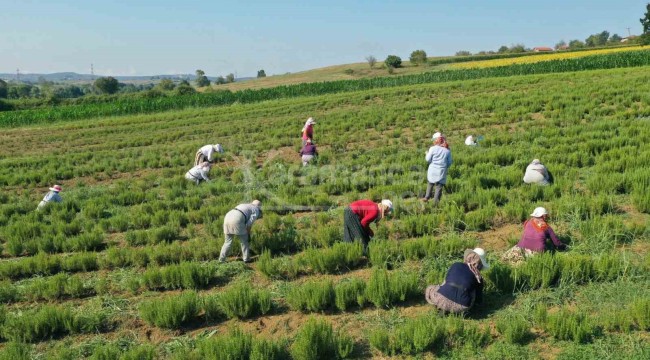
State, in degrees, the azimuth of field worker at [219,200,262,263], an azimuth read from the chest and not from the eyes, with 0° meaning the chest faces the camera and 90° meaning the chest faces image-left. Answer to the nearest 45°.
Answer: approximately 225°

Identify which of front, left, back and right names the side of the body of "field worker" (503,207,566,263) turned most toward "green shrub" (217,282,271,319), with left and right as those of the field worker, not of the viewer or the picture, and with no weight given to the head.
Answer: back

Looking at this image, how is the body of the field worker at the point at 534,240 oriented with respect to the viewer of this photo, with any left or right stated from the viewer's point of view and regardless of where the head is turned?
facing away from the viewer and to the right of the viewer

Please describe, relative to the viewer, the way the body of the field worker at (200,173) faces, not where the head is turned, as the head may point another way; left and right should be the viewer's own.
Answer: facing to the right of the viewer

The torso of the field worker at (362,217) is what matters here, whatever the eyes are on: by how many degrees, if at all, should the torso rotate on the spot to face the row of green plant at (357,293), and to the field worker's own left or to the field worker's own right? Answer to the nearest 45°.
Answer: approximately 90° to the field worker's own right

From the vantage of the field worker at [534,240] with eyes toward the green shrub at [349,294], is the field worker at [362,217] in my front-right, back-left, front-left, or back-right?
front-right

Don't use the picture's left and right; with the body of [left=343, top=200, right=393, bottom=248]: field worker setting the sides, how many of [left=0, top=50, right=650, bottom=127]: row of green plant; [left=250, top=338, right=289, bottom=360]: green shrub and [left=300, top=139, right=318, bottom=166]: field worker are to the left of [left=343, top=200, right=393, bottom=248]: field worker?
2

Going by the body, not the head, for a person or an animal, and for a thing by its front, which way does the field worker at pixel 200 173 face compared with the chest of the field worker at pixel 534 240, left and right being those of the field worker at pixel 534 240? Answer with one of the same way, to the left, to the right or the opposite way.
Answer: the same way

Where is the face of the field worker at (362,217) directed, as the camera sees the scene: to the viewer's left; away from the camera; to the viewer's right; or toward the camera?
to the viewer's right

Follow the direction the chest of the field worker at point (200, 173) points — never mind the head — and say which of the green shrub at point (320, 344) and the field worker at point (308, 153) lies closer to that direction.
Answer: the field worker

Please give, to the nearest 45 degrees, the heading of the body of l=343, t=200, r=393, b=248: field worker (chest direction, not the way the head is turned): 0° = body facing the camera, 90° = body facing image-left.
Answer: approximately 270°

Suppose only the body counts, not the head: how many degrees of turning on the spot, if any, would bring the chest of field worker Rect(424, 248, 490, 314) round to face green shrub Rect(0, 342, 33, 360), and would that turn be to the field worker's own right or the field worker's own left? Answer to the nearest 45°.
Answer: approximately 135° to the field worker's own left

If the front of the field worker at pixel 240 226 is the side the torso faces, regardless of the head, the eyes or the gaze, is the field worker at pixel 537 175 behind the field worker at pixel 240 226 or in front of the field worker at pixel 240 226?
in front

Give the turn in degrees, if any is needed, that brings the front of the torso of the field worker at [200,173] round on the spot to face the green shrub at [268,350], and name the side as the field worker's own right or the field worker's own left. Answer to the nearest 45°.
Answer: approximately 90° to the field worker's own right

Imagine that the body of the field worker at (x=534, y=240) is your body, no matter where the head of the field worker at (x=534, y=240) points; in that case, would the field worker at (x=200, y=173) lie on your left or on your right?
on your left

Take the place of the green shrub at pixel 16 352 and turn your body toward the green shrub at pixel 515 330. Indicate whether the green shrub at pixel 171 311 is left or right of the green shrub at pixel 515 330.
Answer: left

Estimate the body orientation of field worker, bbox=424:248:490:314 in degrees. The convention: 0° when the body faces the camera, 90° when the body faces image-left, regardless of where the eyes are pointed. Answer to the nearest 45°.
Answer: approximately 225°

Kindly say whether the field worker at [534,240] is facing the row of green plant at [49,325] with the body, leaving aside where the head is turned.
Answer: no

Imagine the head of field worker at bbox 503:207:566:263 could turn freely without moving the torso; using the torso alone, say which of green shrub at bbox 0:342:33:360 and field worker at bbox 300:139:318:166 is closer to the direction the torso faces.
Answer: the field worker
